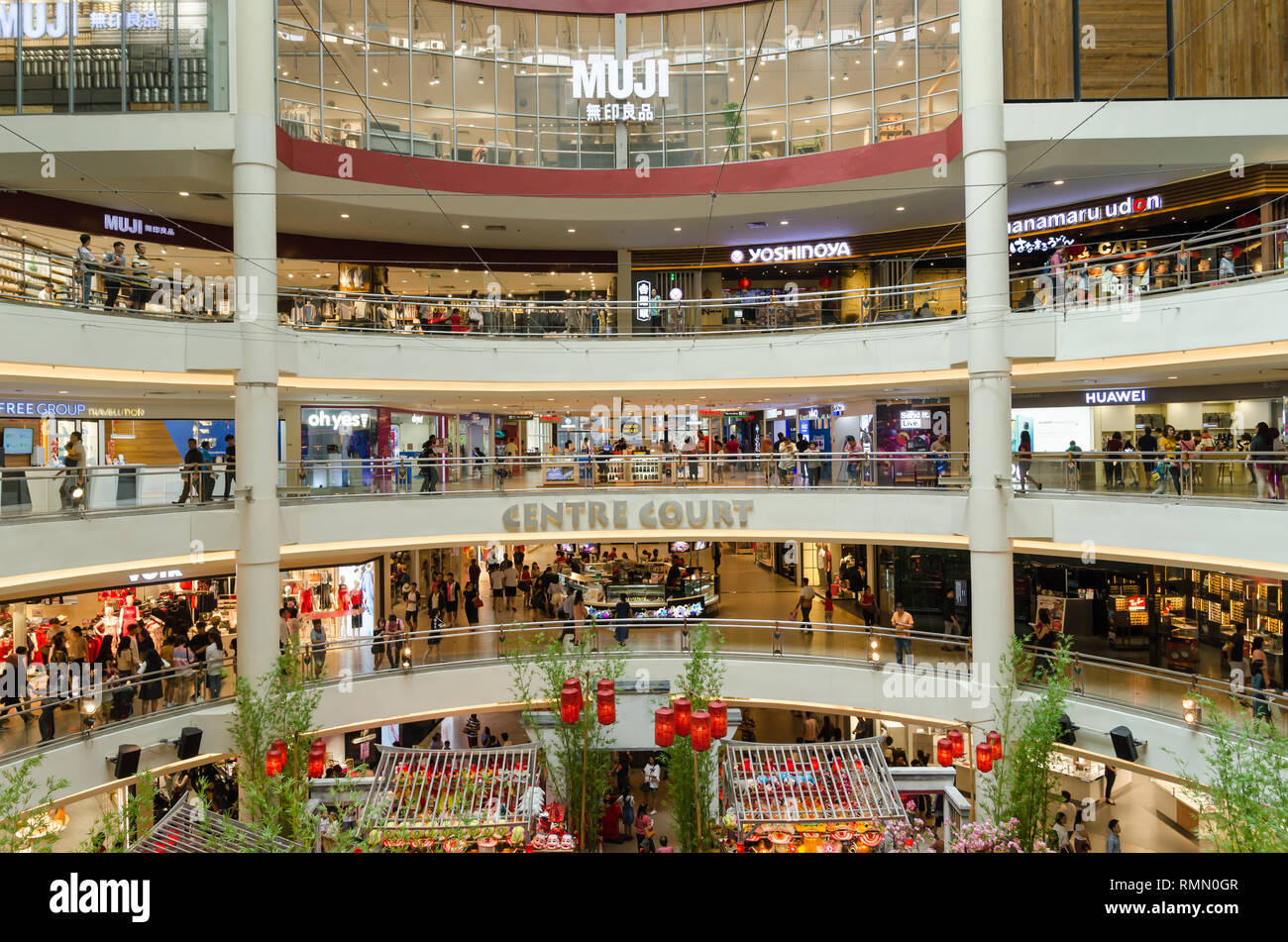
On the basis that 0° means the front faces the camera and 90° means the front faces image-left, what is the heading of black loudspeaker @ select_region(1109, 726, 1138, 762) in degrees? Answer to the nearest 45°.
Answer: approximately 45°

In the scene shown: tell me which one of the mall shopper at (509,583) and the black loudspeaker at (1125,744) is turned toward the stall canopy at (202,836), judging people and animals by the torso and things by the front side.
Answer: the black loudspeaker
